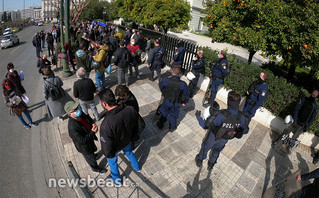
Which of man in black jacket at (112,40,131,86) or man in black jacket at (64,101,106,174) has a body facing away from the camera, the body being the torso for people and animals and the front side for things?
man in black jacket at (112,40,131,86)

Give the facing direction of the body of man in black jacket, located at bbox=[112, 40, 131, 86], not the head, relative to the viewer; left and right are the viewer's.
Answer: facing away from the viewer

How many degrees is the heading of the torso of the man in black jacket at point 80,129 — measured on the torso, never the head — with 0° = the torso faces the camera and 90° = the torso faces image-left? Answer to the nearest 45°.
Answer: approximately 315°

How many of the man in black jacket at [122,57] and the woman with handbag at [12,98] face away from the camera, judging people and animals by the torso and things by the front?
1
